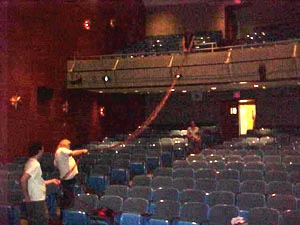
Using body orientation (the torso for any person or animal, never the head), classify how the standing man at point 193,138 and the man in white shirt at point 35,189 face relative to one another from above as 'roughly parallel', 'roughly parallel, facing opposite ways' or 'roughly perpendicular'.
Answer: roughly perpendicular

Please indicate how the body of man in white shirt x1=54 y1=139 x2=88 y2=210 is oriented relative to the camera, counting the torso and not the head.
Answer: to the viewer's right

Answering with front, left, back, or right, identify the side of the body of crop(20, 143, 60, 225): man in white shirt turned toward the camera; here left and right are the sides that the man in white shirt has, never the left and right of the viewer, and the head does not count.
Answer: right

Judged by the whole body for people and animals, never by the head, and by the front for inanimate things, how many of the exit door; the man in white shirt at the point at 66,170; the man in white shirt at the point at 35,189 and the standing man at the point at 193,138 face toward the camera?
2

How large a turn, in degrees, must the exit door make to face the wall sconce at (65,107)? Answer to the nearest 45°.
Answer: approximately 45° to its right

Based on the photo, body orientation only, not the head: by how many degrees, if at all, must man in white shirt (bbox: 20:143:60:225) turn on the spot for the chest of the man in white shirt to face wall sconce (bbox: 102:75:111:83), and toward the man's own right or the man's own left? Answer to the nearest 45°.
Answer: approximately 90° to the man's own left

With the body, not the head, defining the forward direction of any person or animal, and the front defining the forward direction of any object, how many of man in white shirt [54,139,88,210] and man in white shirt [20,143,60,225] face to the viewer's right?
2

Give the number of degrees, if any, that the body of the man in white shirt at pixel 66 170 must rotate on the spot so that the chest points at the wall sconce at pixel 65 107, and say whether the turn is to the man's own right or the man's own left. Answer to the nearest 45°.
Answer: approximately 90° to the man's own left
